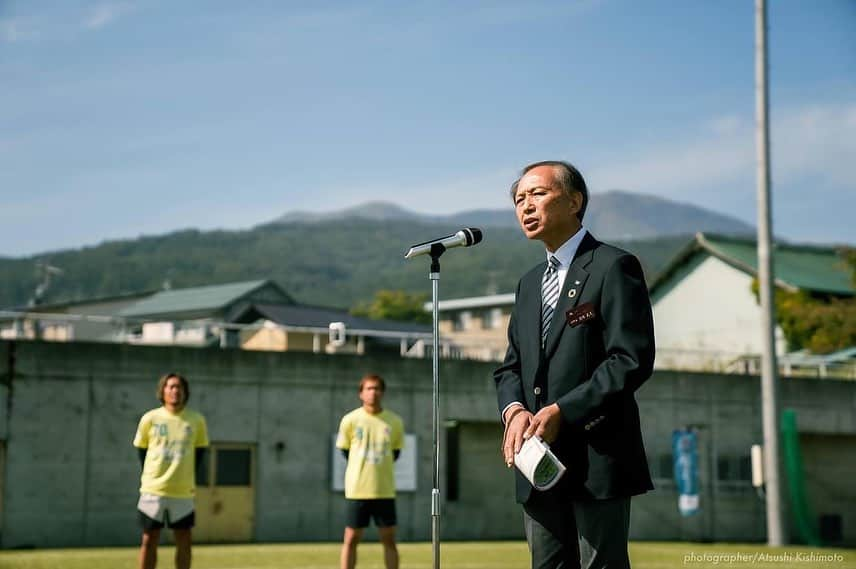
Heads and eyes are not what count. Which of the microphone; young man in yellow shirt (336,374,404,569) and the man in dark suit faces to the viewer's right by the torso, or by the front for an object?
the microphone

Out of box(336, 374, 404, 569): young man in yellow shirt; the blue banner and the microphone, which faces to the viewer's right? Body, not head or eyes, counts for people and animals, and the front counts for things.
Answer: the microphone

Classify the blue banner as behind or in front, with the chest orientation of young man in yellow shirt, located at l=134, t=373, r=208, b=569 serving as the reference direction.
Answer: behind

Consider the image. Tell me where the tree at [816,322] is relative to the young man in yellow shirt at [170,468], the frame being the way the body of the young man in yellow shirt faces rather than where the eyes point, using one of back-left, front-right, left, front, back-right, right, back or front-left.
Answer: back-left

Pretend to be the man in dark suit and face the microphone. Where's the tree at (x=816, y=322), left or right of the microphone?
right

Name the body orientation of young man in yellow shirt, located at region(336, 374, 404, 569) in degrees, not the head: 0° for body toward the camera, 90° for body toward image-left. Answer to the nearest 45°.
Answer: approximately 0°

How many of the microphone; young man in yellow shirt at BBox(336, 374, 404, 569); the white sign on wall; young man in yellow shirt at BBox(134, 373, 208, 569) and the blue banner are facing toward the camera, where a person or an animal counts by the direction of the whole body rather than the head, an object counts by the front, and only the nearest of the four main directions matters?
4

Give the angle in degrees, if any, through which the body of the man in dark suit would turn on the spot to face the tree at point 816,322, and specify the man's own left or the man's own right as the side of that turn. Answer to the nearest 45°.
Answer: approximately 135° to the man's own right

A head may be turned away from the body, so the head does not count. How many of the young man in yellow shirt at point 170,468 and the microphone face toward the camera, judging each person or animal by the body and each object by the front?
1

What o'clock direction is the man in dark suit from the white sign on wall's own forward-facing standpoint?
The man in dark suit is roughly at 12 o'clock from the white sign on wall.

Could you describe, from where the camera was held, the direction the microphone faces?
facing to the right of the viewer

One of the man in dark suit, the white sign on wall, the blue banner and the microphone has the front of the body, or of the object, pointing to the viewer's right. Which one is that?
the microphone

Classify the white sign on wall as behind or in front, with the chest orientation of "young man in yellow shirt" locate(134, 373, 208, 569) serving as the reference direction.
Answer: behind
